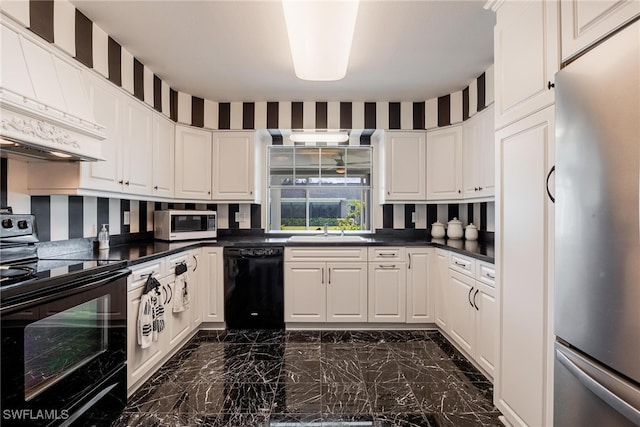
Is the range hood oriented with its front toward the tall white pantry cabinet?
yes

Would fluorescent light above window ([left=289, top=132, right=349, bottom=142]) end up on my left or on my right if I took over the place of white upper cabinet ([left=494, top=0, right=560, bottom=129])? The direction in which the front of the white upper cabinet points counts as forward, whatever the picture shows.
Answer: on my right

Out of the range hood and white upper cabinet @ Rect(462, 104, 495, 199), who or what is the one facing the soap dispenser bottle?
the white upper cabinet

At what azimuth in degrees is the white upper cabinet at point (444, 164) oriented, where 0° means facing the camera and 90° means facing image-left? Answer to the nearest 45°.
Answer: approximately 45°

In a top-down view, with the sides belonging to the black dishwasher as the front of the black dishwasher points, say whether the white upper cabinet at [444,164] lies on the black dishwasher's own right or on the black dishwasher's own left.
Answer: on the black dishwasher's own left

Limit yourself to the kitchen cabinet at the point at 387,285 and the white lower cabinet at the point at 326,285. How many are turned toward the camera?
2

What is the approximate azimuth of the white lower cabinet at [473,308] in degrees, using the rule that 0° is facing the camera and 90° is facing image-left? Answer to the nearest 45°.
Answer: approximately 45°
